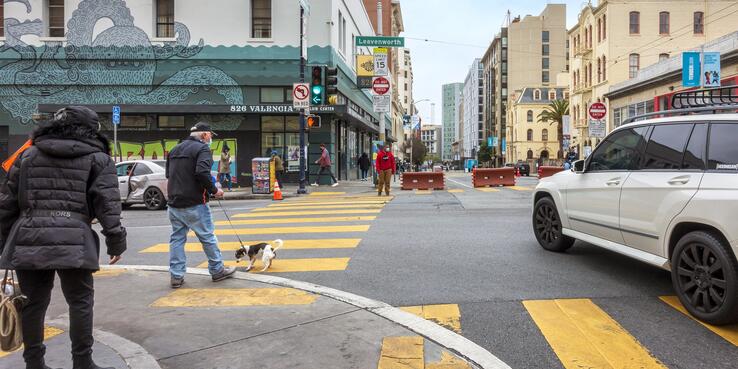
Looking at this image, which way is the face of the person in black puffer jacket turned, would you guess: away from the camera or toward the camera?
away from the camera

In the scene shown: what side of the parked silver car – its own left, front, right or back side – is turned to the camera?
left

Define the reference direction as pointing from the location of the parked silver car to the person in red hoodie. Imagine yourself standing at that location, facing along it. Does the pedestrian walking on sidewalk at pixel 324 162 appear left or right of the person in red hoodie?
left

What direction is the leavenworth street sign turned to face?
toward the camera

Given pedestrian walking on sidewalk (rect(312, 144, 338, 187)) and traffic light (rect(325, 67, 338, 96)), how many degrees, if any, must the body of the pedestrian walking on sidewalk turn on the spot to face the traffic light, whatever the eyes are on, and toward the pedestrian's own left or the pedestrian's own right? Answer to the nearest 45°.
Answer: approximately 90° to the pedestrian's own left

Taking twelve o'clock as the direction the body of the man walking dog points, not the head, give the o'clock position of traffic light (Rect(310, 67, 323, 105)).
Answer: The traffic light is roughly at 11 o'clock from the man walking dog.

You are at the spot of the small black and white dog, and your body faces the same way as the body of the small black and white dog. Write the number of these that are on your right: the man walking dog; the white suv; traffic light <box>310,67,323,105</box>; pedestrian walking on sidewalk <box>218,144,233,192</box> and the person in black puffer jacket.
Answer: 2

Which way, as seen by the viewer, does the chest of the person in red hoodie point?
toward the camera

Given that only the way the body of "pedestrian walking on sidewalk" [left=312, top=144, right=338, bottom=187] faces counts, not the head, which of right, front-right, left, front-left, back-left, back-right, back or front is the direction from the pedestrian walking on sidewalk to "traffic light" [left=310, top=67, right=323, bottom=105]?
left

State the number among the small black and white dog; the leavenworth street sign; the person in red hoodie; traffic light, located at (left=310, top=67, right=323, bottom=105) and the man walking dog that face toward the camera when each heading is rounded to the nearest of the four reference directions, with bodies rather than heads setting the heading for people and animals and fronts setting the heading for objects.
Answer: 3

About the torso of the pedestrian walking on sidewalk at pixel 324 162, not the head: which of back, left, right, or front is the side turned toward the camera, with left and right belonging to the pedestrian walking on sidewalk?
left

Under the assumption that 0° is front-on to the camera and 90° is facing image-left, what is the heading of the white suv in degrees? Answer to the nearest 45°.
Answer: approximately 135°

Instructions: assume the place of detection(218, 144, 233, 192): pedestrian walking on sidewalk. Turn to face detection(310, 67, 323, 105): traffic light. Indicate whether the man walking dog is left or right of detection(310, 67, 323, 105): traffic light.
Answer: right

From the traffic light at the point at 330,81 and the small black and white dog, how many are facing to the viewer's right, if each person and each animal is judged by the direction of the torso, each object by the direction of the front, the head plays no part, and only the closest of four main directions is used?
1
